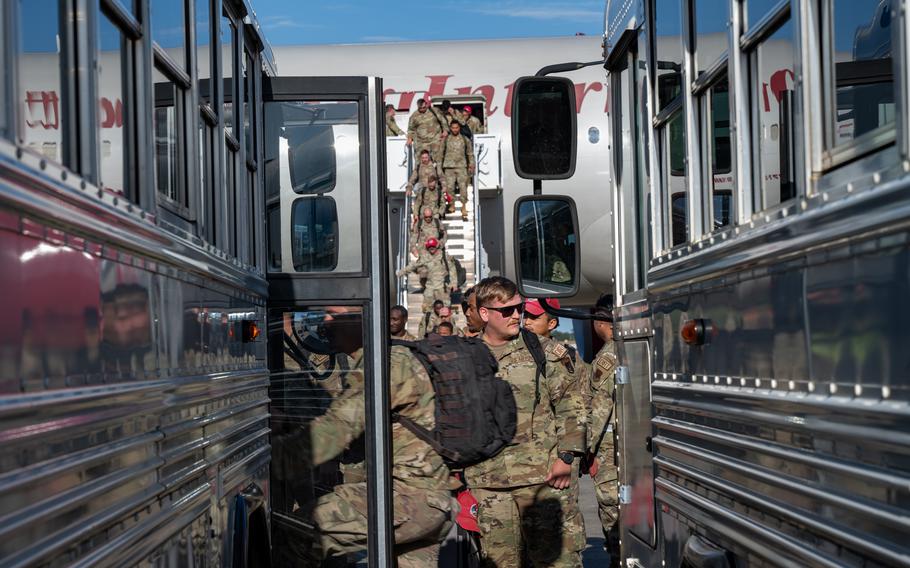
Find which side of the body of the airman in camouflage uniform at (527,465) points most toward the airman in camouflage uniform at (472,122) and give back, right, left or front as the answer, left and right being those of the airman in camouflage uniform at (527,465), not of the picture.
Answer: back

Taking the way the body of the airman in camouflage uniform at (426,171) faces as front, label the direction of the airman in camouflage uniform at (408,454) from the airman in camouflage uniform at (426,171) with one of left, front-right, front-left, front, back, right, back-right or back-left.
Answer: front

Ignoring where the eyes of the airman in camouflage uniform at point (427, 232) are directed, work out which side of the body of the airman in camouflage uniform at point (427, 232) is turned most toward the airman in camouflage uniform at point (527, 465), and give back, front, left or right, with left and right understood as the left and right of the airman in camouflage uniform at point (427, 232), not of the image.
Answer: front

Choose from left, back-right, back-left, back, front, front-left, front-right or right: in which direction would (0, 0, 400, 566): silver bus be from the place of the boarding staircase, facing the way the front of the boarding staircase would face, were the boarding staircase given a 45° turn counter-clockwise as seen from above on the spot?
front-right

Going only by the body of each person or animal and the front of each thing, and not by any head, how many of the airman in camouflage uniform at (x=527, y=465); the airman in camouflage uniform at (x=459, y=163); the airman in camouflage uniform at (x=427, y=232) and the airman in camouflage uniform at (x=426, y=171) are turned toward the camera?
4

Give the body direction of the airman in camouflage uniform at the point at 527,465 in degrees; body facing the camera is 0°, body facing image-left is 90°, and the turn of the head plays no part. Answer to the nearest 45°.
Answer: approximately 0°

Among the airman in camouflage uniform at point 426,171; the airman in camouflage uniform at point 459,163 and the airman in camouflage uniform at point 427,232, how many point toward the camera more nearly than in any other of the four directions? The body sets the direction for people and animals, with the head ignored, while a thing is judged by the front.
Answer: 3

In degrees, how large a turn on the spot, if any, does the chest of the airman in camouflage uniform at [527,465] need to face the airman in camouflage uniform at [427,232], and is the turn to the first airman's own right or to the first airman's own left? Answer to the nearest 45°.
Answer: approximately 180°

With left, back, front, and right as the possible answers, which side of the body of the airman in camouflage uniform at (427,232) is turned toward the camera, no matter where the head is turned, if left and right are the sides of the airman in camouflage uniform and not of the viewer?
front

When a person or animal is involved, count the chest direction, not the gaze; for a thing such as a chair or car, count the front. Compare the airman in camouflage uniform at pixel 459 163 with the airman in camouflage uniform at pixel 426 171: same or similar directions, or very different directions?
same or similar directions

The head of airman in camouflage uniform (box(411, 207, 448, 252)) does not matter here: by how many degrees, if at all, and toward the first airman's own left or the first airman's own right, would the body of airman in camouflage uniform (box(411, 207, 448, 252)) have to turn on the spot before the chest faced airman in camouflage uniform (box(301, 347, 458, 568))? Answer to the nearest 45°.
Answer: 0° — they already face them

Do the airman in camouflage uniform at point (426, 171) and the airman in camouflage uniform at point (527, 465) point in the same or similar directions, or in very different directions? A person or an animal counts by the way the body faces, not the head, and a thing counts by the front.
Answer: same or similar directions

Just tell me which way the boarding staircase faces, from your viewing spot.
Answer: facing the viewer

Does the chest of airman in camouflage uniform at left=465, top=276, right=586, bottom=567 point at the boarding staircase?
no

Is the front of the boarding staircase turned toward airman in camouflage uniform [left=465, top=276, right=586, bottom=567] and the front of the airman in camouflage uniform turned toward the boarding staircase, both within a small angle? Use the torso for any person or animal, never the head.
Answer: no
